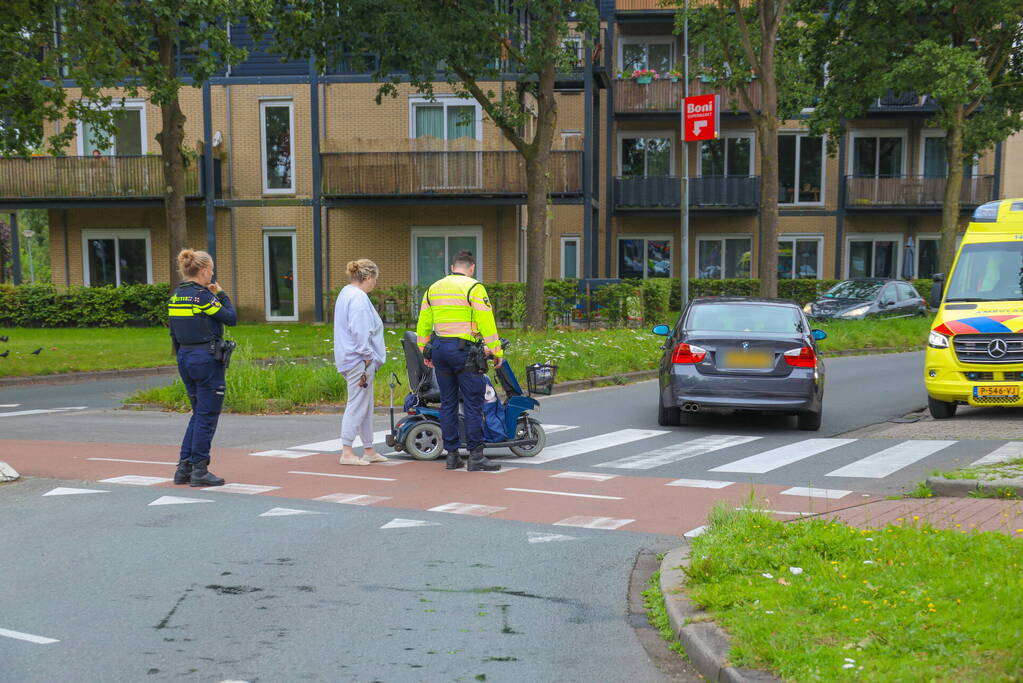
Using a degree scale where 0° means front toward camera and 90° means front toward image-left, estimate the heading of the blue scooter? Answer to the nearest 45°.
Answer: approximately 270°

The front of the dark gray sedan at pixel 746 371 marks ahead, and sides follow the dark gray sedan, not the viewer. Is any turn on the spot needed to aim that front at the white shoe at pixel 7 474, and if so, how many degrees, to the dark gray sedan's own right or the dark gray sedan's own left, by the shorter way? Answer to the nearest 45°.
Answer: approximately 135° to the dark gray sedan's own left

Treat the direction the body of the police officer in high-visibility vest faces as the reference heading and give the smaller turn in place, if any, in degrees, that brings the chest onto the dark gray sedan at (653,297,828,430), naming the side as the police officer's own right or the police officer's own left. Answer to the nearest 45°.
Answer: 0° — they already face it

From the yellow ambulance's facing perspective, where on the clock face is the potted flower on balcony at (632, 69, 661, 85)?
The potted flower on balcony is roughly at 5 o'clock from the yellow ambulance.

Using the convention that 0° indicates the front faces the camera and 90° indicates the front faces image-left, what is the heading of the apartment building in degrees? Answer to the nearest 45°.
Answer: approximately 0°

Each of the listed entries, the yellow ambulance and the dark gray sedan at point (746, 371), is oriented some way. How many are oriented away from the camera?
1

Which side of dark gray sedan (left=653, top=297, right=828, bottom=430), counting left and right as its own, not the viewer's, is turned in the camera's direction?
back

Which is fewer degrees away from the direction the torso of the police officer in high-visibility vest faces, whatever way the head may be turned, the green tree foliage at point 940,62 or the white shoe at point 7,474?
the green tree foliage

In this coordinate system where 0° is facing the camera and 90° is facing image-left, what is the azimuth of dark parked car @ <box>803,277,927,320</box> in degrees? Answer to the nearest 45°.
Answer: approximately 45°

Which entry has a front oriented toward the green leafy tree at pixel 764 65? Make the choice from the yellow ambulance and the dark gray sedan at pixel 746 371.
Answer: the dark gray sedan

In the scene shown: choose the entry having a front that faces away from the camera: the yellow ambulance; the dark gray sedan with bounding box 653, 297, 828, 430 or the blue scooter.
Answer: the dark gray sedan

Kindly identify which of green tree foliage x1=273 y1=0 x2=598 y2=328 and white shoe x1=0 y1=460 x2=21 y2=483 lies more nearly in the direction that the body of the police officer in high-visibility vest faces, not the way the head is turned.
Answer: the green tree foliage

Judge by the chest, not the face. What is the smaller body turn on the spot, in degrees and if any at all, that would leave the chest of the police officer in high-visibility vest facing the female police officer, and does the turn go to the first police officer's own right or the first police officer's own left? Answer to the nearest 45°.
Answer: approximately 135° to the first police officer's own left

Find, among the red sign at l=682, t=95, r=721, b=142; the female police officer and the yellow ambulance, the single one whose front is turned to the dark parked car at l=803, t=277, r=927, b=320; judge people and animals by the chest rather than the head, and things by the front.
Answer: the female police officer
